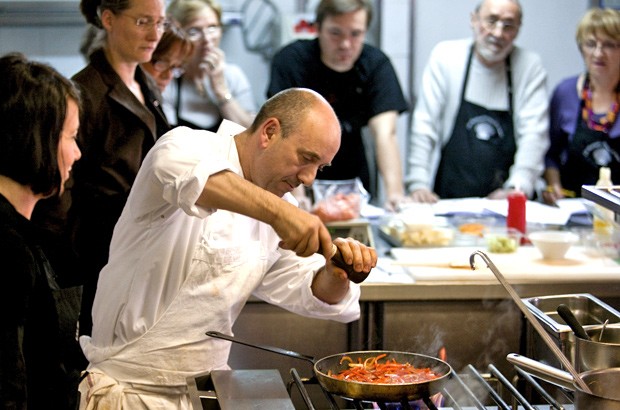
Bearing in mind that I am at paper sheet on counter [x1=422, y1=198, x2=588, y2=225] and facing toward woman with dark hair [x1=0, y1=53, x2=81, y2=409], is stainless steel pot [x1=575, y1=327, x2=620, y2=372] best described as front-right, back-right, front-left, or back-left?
front-left

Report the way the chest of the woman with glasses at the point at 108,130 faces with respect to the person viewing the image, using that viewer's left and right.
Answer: facing the viewer and to the right of the viewer

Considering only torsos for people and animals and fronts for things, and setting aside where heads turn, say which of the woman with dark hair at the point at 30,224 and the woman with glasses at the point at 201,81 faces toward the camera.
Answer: the woman with glasses

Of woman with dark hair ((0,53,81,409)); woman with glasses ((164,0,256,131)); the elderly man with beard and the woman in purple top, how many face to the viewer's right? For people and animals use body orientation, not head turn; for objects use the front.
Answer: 1

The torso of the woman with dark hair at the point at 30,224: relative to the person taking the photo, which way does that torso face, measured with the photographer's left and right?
facing to the right of the viewer

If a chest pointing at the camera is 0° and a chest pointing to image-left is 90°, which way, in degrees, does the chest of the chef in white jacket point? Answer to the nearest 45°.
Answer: approximately 315°

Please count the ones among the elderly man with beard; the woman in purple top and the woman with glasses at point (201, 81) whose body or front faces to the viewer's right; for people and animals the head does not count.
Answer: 0

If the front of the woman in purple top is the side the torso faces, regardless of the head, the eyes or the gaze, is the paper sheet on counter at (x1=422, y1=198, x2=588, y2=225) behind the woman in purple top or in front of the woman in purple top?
in front

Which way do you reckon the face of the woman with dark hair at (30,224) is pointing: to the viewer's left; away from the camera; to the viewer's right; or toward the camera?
to the viewer's right

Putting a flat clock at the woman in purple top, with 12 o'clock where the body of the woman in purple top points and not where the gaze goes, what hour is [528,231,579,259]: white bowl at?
The white bowl is roughly at 12 o'clock from the woman in purple top.

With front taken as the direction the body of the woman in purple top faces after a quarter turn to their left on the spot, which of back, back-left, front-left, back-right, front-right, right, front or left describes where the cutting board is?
right

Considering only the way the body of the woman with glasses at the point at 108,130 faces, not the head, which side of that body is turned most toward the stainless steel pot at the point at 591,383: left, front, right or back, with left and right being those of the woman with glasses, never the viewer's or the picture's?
front

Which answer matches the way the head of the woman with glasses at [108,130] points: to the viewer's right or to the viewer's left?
to the viewer's right

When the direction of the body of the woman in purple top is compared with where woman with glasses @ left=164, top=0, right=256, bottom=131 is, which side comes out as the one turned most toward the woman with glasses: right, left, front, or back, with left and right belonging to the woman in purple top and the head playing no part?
right

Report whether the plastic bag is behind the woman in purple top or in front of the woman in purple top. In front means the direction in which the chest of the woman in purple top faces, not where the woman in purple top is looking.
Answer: in front

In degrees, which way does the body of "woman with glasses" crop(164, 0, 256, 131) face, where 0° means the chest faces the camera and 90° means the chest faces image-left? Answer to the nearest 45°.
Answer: approximately 0°
